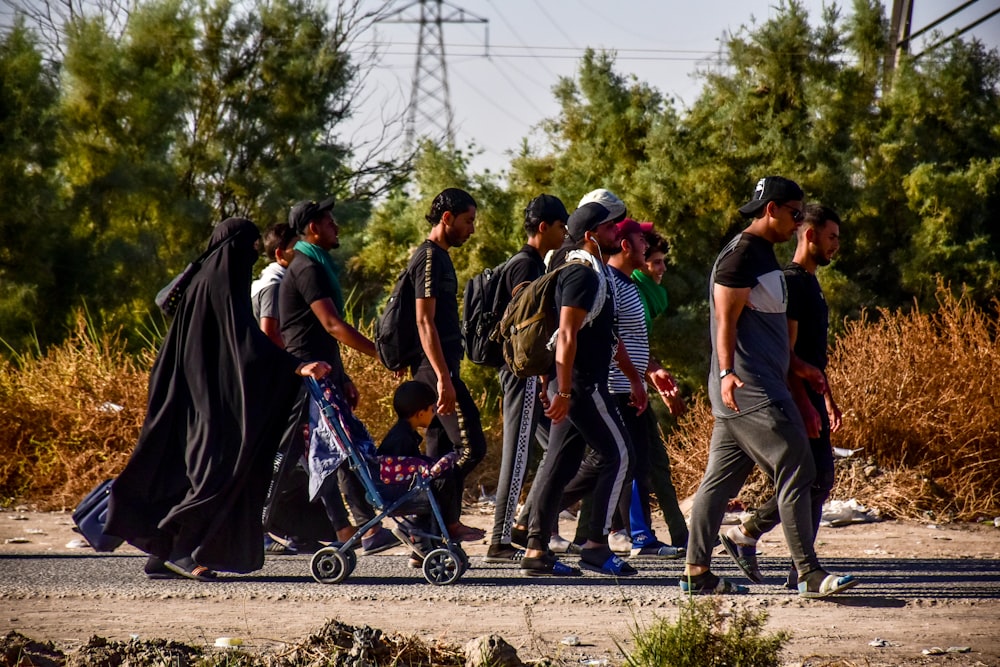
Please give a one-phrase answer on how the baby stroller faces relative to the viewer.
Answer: facing to the right of the viewer

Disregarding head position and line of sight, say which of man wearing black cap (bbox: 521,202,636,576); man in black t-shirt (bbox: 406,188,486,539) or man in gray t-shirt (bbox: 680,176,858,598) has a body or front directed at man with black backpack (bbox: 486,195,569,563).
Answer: the man in black t-shirt

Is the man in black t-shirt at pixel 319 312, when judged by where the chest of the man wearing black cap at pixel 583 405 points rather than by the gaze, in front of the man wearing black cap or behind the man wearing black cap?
behind

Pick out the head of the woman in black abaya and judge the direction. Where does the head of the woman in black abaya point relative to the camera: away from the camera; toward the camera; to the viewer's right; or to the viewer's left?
to the viewer's right

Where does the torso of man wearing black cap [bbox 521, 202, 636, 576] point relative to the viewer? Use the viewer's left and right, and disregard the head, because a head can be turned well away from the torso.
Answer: facing to the right of the viewer

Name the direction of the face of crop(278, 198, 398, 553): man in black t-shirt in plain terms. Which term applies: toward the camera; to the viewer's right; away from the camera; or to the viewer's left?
to the viewer's right

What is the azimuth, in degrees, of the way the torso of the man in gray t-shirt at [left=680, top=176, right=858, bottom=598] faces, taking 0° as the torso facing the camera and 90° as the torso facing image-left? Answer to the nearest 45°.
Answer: approximately 270°

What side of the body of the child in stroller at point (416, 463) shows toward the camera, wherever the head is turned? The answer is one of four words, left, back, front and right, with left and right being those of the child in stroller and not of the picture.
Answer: right

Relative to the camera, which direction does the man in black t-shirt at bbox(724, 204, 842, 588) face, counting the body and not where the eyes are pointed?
to the viewer's right

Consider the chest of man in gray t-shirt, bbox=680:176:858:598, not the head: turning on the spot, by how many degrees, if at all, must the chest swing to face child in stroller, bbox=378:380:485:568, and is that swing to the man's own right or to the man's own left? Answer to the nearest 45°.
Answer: approximately 180°

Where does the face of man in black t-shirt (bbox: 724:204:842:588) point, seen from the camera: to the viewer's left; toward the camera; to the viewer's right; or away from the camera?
to the viewer's right

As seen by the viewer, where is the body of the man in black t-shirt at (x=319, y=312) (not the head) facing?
to the viewer's right

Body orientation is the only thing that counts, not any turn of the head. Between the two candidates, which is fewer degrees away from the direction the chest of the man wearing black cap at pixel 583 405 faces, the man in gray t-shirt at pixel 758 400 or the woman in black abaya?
the man in gray t-shirt

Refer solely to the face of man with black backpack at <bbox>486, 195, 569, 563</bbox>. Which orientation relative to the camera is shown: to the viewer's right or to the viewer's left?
to the viewer's right

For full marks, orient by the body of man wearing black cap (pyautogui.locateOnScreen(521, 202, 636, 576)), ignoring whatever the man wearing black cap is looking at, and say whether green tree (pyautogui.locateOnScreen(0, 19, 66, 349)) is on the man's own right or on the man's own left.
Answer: on the man's own left

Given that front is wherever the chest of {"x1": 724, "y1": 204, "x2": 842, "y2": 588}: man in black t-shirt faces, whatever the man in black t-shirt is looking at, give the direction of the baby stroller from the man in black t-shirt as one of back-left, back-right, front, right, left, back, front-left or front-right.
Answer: back
